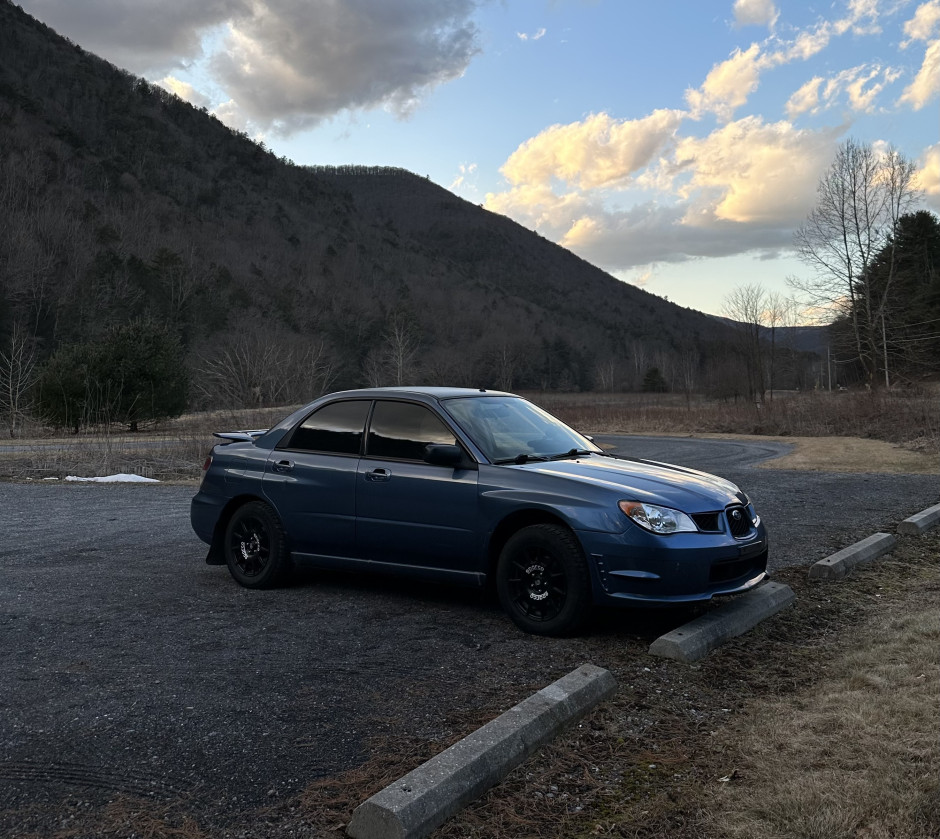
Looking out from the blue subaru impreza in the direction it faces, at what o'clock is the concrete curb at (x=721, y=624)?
The concrete curb is roughly at 11 o'clock from the blue subaru impreza.

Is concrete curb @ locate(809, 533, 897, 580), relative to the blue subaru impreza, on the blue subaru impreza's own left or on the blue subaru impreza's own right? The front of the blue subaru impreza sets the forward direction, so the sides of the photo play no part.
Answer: on the blue subaru impreza's own left

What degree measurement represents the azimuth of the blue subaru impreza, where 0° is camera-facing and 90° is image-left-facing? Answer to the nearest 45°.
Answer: approximately 315°

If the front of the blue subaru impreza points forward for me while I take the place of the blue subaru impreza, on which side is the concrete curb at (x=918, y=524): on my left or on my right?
on my left
